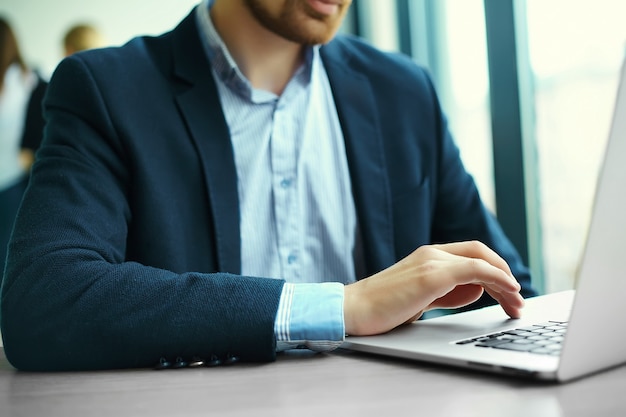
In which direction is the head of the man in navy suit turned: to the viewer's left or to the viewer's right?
to the viewer's right

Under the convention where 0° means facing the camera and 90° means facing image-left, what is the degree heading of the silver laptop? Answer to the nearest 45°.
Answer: approximately 135°

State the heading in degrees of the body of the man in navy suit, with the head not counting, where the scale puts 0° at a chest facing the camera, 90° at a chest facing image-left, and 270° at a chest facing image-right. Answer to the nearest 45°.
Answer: approximately 315°

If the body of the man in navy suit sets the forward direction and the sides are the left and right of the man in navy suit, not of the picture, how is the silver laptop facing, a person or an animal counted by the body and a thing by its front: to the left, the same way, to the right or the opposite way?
the opposite way
